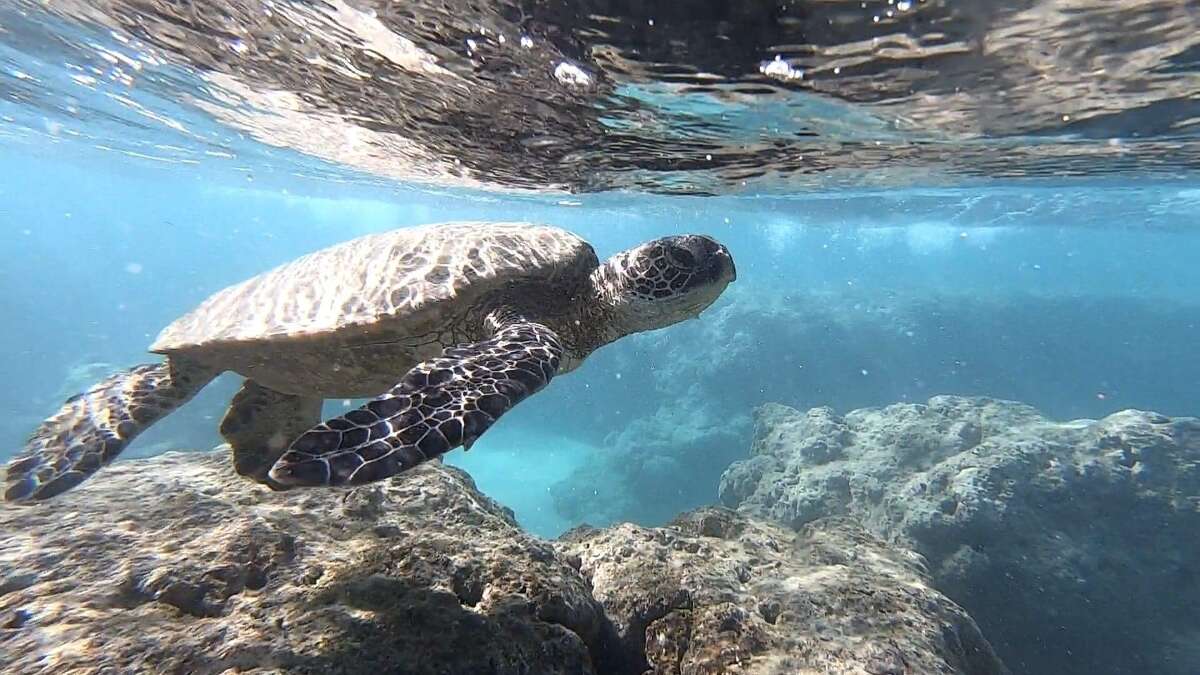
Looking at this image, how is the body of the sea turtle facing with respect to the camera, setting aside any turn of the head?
to the viewer's right
